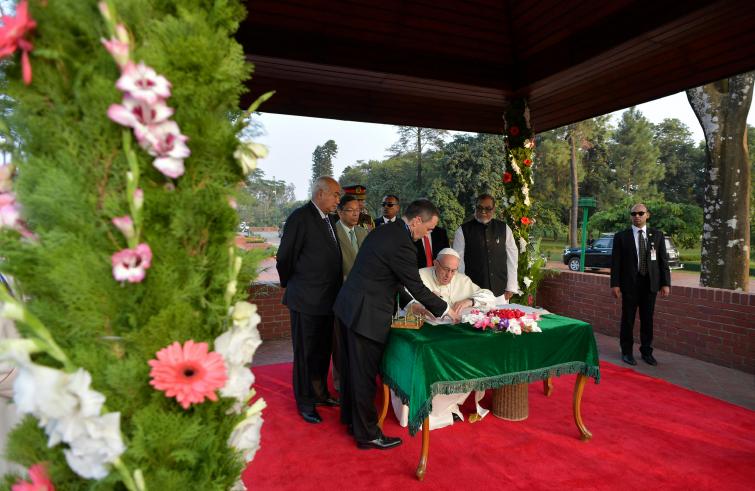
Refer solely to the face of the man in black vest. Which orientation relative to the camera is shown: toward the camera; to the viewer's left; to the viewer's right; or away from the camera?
toward the camera

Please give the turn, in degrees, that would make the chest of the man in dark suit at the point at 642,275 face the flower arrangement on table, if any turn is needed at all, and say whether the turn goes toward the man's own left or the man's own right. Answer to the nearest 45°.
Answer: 0° — they already face it

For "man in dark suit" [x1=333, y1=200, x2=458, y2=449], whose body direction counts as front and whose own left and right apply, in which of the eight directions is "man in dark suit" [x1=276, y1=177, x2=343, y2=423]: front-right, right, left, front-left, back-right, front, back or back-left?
back-left

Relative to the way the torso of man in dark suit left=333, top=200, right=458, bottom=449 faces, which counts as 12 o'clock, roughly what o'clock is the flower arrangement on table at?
The flower arrangement on table is roughly at 12 o'clock from the man in dark suit.

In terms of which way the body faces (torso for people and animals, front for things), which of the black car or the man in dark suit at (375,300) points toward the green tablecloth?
the man in dark suit

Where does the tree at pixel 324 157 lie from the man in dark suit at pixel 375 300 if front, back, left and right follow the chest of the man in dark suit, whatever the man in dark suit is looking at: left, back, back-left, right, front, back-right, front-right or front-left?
left

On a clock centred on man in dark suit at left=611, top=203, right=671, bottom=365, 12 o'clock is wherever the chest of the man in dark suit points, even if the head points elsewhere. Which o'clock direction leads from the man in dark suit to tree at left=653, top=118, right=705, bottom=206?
The tree is roughly at 6 o'clock from the man in dark suit.

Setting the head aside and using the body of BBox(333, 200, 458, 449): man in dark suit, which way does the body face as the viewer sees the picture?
to the viewer's right

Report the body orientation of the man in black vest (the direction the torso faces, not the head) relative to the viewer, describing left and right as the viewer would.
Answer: facing the viewer

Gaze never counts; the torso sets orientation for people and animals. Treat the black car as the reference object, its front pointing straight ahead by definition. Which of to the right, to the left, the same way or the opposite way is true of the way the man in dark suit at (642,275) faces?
to the left

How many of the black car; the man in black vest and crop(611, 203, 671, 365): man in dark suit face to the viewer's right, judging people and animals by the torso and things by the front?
0

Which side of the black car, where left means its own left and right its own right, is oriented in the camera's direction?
left

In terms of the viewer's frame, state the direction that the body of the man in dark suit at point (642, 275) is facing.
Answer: toward the camera

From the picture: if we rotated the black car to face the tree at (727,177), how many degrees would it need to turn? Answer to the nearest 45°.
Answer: approximately 90° to its left

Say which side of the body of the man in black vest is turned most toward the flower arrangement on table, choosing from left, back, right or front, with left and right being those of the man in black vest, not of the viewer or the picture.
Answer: front

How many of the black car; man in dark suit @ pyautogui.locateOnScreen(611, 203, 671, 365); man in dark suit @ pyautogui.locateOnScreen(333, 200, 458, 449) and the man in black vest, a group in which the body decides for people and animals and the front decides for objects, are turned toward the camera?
2

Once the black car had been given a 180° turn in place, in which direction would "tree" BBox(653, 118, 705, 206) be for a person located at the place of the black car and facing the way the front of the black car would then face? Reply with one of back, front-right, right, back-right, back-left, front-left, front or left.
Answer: left

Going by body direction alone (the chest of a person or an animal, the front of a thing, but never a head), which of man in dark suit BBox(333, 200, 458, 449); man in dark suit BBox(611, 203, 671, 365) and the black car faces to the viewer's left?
the black car
